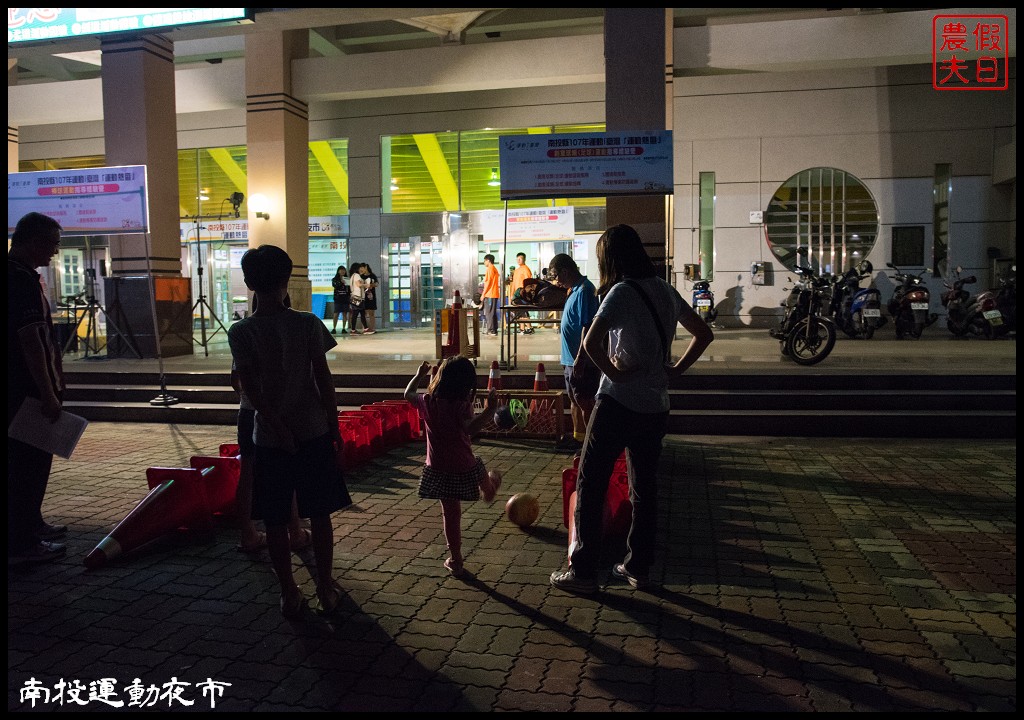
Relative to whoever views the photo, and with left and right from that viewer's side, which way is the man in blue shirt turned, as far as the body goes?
facing to the left of the viewer

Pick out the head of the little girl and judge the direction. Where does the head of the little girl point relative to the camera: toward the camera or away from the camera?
away from the camera

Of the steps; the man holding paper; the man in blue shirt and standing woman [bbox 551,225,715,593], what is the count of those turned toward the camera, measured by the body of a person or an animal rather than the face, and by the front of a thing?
1

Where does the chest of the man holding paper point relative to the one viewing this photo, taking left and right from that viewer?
facing to the right of the viewer

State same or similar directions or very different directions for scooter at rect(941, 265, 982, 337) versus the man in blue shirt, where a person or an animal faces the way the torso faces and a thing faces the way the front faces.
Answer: same or similar directions

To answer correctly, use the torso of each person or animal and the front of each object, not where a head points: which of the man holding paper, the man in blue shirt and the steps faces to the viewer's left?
the man in blue shirt

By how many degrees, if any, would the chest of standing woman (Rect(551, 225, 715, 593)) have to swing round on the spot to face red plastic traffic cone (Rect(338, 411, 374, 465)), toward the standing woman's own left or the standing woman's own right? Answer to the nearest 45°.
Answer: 0° — they already face it

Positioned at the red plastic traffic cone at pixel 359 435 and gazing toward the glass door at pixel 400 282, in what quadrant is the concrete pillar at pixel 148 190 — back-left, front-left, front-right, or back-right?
front-left

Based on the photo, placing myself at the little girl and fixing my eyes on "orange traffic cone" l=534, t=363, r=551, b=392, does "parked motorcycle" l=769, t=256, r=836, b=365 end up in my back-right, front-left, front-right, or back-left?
front-right

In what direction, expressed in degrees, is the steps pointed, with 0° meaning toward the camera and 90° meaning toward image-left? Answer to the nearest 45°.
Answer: approximately 0°
